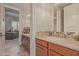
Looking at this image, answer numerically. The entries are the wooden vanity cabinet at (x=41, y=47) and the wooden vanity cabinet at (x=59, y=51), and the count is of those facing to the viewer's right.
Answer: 0

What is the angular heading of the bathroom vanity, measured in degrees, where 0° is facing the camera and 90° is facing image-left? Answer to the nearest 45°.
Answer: approximately 45°

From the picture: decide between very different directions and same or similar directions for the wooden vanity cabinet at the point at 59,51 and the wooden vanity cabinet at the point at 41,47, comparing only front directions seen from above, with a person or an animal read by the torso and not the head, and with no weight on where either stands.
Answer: same or similar directions
